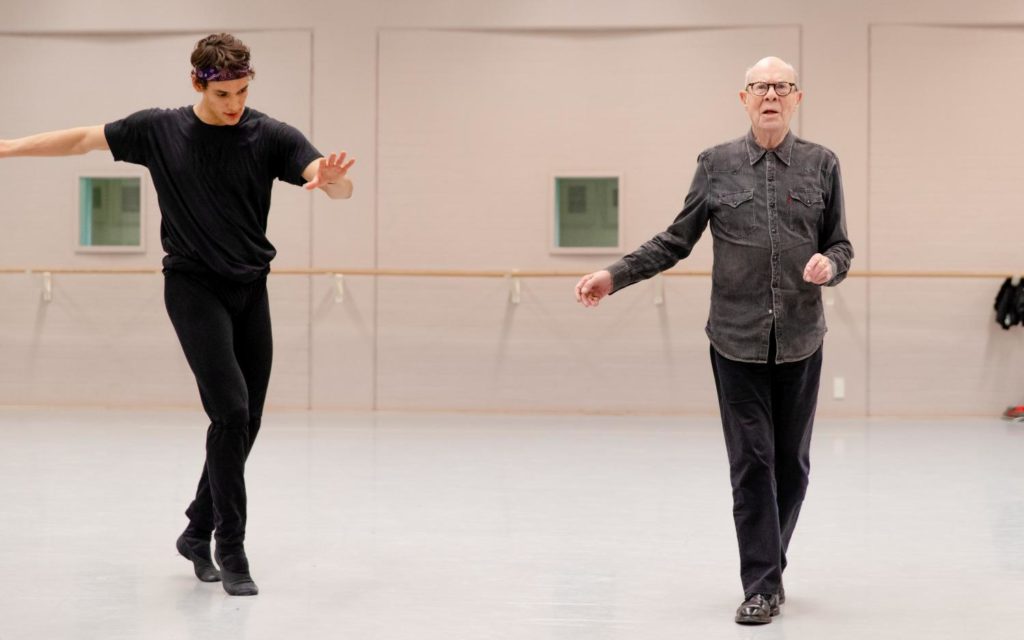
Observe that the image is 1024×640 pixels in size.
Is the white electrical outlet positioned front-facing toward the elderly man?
yes

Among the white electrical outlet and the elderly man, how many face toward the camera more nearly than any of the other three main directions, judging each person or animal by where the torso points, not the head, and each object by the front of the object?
2

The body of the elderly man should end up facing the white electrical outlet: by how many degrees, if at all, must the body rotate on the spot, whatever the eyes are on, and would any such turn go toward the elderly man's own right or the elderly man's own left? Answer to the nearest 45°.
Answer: approximately 180°

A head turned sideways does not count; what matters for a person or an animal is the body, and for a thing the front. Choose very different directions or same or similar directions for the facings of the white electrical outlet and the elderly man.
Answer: same or similar directions

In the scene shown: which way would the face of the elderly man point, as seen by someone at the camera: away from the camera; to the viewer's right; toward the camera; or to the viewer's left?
toward the camera

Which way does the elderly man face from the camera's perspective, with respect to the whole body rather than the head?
toward the camera
